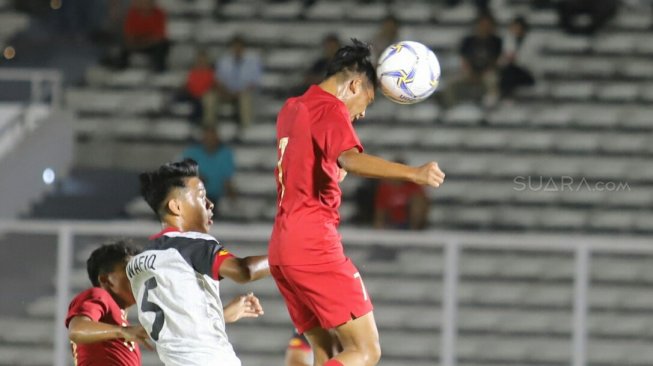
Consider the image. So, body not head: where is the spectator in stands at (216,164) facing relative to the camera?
toward the camera

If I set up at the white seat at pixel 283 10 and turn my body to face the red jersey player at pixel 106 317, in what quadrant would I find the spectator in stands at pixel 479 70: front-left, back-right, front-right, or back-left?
front-left

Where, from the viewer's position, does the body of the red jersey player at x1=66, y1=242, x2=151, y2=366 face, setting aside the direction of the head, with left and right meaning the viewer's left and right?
facing to the right of the viewer

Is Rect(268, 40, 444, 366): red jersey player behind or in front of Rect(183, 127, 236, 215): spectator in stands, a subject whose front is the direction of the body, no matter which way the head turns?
in front

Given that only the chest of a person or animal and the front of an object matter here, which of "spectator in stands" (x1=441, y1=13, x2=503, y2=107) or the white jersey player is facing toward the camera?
the spectator in stands

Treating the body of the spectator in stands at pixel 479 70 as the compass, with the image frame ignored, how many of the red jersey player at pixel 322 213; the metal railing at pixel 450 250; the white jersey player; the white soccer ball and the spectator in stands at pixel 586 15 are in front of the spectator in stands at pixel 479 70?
4

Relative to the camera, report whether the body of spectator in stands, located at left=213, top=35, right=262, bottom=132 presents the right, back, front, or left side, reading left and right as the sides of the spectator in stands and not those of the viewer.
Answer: front

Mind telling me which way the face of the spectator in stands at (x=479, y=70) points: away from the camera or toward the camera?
toward the camera

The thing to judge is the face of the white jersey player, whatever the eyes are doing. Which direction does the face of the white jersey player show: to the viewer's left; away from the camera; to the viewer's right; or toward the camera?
to the viewer's right

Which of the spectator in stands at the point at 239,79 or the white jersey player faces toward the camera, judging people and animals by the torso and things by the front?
the spectator in stands

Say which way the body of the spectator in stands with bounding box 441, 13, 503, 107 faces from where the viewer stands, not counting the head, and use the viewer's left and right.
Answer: facing the viewer

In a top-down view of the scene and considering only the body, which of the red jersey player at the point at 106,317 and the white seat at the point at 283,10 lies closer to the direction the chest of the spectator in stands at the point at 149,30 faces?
the red jersey player
